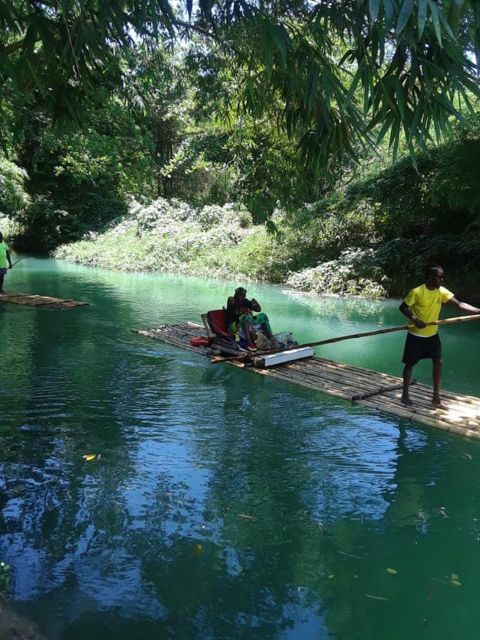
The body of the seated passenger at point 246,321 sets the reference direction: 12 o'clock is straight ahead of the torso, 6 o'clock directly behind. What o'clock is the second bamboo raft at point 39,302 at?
The second bamboo raft is roughly at 6 o'clock from the seated passenger.

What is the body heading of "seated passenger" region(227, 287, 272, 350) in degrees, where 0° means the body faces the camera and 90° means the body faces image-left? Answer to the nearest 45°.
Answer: approximately 315°

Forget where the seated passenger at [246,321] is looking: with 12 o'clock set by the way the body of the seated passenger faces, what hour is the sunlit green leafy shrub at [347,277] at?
The sunlit green leafy shrub is roughly at 8 o'clock from the seated passenger.

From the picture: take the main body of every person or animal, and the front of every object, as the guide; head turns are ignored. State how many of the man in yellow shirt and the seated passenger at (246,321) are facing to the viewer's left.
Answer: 0
